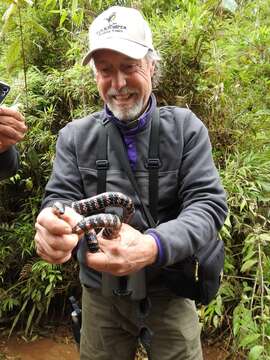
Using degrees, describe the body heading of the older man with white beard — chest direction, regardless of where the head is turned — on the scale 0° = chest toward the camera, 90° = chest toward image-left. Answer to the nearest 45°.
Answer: approximately 0°

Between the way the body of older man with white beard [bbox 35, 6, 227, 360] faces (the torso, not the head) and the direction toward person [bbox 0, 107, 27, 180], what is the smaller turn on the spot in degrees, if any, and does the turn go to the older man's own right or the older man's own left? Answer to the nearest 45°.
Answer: approximately 90° to the older man's own right
